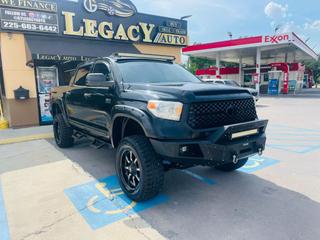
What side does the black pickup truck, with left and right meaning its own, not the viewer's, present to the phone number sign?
back

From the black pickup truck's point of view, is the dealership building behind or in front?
behind

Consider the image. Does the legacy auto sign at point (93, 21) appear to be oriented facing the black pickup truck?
yes

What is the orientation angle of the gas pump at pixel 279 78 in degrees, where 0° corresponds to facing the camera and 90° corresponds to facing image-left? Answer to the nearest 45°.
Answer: approximately 45°

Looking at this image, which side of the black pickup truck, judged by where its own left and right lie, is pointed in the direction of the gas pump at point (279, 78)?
left

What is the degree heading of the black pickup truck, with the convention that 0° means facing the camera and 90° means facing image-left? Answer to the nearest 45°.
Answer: approximately 315°
